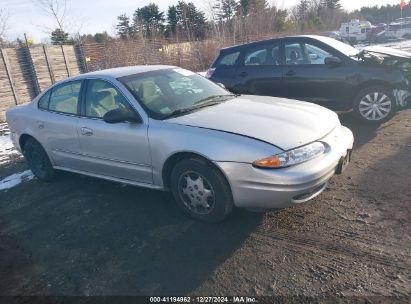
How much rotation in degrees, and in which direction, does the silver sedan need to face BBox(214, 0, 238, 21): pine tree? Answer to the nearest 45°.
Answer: approximately 135° to its left

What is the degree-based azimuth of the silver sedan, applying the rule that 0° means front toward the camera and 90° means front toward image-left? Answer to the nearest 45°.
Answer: approximately 315°

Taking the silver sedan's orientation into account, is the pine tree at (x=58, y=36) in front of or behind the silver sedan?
behind

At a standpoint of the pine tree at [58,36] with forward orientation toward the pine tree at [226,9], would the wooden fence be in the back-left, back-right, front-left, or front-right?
back-right

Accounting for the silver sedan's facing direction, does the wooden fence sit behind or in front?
behind
